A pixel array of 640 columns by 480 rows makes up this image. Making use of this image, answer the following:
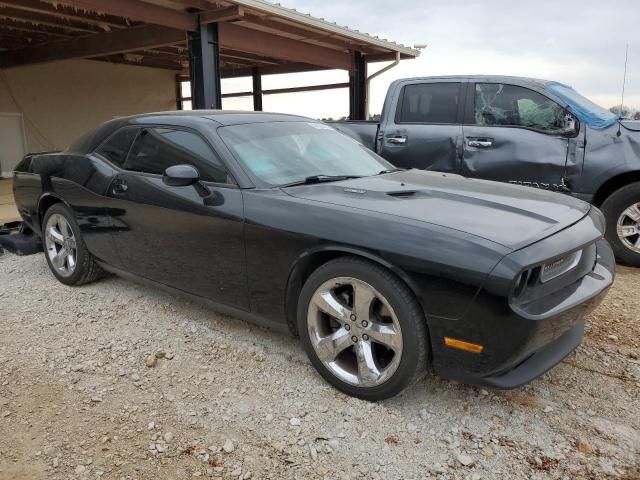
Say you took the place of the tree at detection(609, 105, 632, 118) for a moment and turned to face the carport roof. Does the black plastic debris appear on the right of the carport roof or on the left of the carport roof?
left

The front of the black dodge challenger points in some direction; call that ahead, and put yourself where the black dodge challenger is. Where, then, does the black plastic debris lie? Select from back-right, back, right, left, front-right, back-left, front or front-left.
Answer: back

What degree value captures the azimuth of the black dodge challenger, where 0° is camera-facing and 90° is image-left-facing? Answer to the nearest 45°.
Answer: approximately 315°

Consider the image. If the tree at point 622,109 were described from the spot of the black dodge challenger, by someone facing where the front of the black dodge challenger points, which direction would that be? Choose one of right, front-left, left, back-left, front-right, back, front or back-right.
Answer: left

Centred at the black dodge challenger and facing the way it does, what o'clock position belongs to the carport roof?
The carport roof is roughly at 7 o'clock from the black dodge challenger.

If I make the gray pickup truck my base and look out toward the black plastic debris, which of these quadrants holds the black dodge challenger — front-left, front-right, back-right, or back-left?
front-left

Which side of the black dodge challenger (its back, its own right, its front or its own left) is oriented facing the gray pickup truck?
left

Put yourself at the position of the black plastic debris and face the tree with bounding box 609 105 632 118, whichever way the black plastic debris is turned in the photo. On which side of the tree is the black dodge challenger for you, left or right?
right
